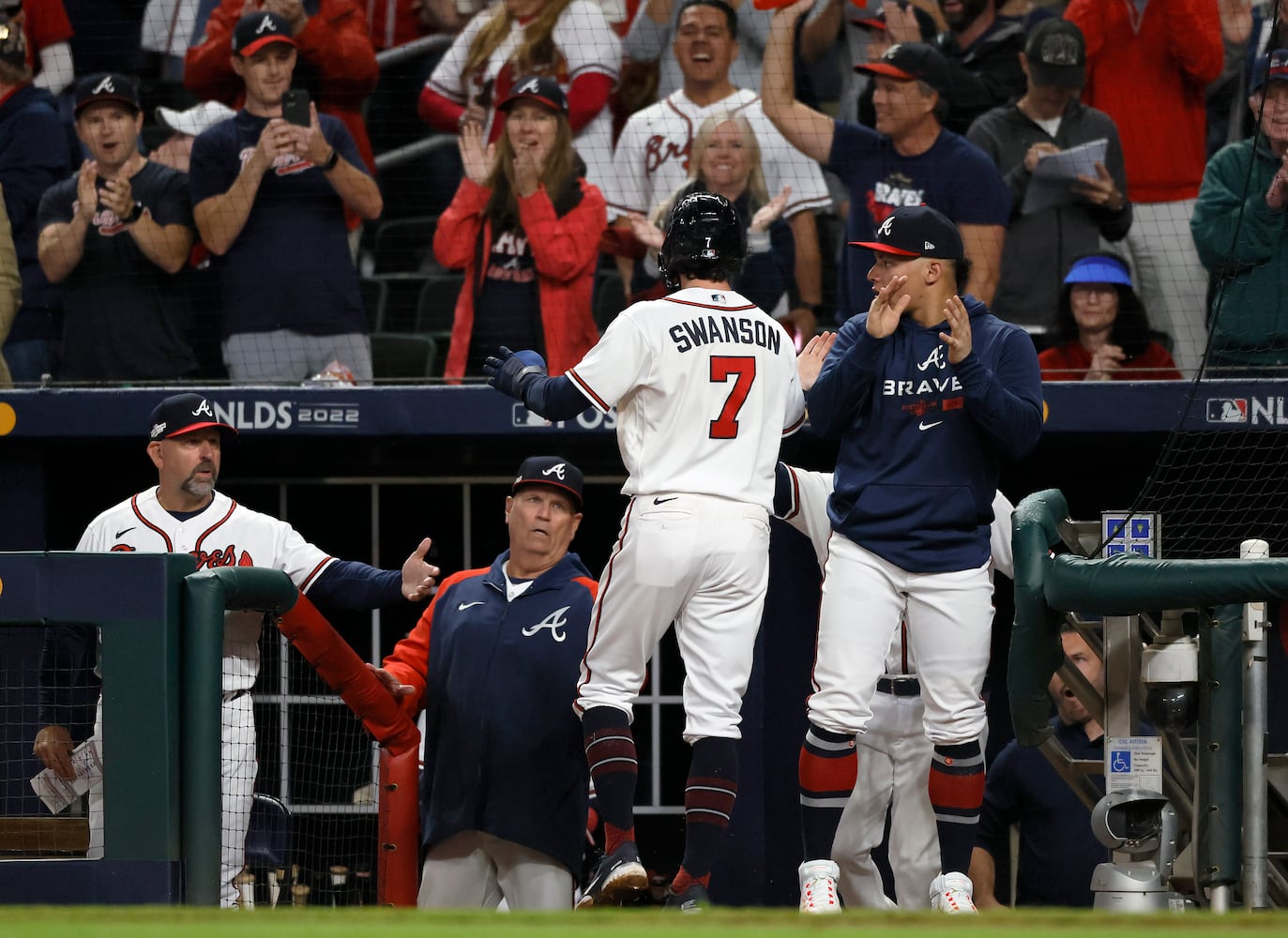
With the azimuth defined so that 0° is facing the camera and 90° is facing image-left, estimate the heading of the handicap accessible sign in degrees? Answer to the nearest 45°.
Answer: approximately 0°

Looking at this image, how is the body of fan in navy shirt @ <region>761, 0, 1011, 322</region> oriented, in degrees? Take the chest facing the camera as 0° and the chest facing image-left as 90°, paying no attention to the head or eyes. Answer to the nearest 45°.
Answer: approximately 45°

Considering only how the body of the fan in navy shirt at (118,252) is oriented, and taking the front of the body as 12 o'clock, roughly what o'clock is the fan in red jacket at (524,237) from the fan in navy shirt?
The fan in red jacket is roughly at 10 o'clock from the fan in navy shirt.

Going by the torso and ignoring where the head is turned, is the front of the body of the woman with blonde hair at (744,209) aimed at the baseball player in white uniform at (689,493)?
yes

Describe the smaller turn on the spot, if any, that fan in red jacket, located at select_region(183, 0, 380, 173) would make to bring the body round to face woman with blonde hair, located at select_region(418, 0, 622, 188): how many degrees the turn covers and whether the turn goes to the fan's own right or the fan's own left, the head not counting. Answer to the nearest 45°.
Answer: approximately 90° to the fan's own left

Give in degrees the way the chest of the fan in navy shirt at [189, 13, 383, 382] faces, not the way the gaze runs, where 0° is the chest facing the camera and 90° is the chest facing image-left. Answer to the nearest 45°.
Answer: approximately 0°

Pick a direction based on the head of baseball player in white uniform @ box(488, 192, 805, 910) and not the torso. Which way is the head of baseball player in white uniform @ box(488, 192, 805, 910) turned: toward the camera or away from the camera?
away from the camera
